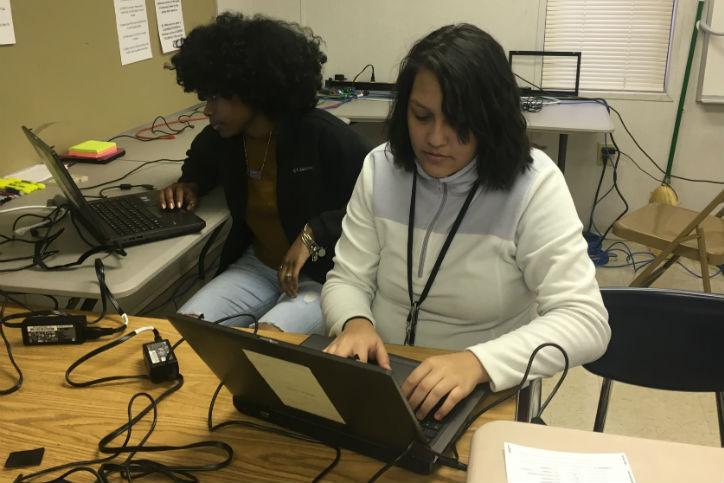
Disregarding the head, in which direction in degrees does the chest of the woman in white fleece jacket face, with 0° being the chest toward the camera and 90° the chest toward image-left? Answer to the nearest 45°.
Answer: approximately 45°

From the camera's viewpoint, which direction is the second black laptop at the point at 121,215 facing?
to the viewer's right

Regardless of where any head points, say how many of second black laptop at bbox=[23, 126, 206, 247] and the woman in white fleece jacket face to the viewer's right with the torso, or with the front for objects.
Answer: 1

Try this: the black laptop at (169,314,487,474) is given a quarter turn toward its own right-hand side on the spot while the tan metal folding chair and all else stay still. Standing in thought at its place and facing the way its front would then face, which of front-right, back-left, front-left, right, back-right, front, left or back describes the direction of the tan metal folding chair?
left

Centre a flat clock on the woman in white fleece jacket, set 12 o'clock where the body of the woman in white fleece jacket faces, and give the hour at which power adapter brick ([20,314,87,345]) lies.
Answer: The power adapter brick is roughly at 1 o'clock from the woman in white fleece jacket.

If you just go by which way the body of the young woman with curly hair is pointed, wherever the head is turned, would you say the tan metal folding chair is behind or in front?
behind

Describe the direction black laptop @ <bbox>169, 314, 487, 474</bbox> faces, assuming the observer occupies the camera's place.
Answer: facing away from the viewer and to the right of the viewer

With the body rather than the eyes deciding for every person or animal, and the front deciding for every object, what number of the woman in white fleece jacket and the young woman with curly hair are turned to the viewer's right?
0

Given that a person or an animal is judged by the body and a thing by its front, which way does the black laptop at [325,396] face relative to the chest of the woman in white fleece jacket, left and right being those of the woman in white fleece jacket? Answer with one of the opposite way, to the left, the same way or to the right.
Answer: the opposite way

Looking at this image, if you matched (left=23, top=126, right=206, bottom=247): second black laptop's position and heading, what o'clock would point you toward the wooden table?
The wooden table is roughly at 3 o'clock from the second black laptop.

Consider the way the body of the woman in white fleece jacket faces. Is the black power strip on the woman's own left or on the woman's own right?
on the woman's own right

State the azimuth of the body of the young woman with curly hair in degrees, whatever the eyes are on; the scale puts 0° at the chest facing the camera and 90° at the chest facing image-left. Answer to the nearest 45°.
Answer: approximately 45°

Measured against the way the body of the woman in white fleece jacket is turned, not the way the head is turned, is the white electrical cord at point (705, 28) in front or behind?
behind

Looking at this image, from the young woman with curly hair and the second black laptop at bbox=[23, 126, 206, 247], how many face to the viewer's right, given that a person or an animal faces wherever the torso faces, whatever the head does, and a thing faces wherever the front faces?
1

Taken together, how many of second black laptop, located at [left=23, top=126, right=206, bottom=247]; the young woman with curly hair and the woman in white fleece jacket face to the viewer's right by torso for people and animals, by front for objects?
1

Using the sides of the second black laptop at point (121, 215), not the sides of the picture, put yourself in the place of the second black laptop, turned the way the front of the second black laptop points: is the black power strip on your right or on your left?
on your left
